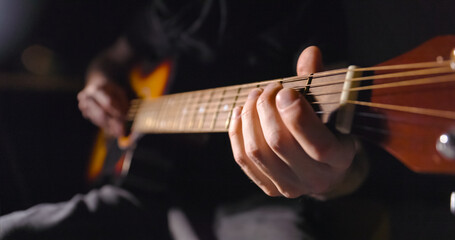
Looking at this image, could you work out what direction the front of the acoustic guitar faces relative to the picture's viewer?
facing the viewer and to the left of the viewer
